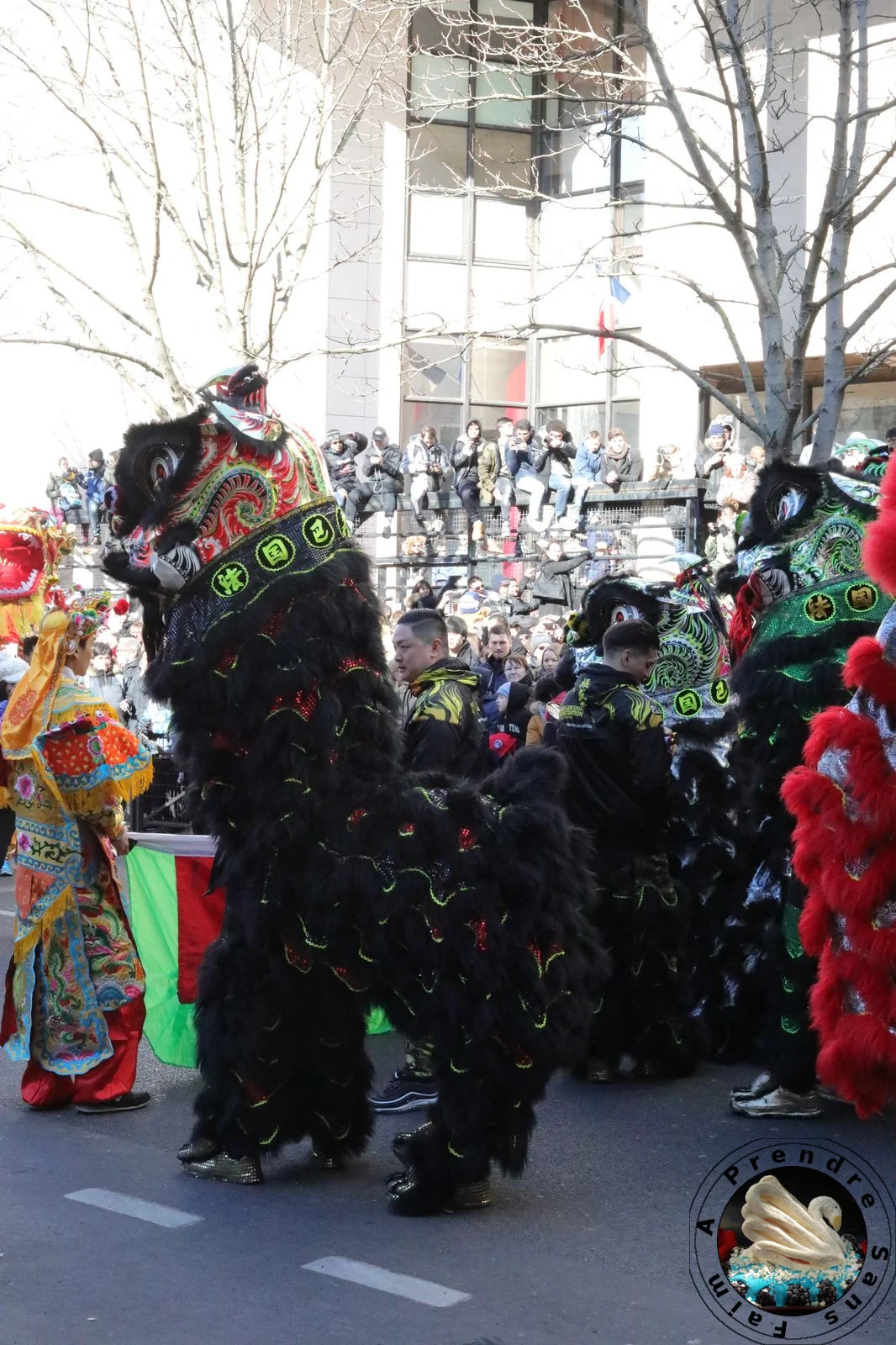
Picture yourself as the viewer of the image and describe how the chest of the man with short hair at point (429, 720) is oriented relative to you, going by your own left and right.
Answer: facing to the left of the viewer

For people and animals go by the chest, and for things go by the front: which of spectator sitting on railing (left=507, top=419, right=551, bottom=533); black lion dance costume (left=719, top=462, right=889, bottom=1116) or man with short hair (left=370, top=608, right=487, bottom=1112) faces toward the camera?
the spectator sitting on railing

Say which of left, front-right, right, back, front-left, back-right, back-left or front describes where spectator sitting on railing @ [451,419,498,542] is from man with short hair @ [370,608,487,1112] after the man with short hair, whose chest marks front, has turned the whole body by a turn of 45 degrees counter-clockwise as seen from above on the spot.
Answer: back-right

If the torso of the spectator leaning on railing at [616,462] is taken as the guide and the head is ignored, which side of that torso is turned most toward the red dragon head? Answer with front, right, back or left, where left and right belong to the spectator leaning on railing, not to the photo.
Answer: front

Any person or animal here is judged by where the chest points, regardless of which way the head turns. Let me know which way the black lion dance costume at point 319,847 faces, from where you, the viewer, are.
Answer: facing to the left of the viewer

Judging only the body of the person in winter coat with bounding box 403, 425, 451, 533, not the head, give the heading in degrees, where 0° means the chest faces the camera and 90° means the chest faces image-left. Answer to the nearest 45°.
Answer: approximately 0°

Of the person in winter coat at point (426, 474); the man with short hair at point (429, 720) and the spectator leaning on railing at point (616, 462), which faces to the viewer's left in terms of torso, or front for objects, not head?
the man with short hair

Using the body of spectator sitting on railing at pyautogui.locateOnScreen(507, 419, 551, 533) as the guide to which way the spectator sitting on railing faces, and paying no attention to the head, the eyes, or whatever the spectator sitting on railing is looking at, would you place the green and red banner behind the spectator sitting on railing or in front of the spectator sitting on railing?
in front

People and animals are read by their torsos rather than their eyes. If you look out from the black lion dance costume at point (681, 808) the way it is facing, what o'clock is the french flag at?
The french flag is roughly at 3 o'clock from the black lion dance costume.

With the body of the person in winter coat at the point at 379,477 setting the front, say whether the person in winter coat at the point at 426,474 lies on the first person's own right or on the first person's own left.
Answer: on the first person's own left

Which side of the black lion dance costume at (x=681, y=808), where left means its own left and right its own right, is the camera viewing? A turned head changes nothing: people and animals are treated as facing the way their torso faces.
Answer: left
